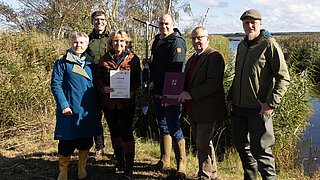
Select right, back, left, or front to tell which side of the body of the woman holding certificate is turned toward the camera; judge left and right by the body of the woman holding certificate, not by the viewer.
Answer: front

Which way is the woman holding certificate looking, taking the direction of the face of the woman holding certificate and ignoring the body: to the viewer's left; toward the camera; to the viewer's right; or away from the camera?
toward the camera

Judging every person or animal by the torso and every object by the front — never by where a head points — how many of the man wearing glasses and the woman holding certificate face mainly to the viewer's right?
0

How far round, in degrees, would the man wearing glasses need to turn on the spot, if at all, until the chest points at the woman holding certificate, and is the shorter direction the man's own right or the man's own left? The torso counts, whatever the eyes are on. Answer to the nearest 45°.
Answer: approximately 45° to the man's own right
